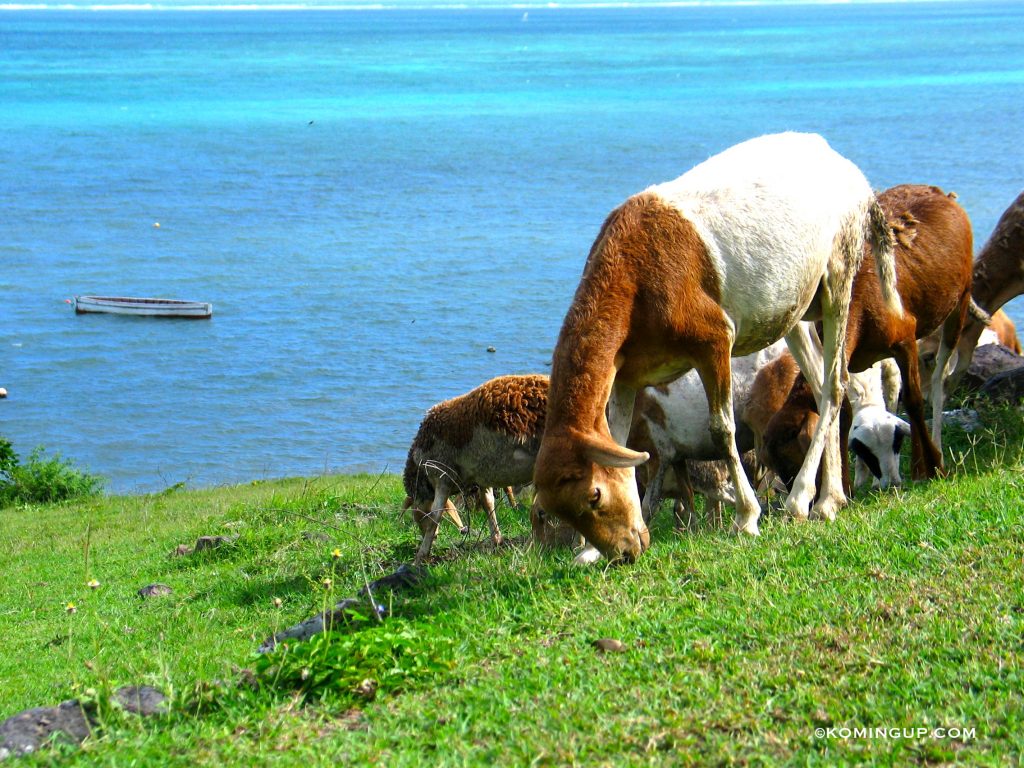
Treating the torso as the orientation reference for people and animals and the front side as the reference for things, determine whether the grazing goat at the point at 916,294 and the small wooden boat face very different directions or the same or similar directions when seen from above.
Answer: same or similar directions

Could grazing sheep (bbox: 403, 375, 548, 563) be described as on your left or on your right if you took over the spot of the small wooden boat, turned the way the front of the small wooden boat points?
on your left

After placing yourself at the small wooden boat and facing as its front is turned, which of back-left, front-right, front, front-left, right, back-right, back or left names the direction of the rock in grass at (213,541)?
left

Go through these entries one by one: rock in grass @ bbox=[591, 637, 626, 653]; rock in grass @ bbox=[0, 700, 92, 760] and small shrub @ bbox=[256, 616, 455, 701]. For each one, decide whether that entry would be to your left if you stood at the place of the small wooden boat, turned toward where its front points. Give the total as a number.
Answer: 3

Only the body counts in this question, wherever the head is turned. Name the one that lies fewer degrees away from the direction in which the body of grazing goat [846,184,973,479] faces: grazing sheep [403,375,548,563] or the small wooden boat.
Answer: the grazing sheep

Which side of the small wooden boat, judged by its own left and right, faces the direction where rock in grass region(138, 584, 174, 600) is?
left

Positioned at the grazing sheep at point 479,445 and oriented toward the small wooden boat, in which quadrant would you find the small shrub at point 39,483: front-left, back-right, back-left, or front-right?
front-left

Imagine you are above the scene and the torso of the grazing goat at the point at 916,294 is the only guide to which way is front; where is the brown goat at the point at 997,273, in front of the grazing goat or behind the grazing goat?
behind

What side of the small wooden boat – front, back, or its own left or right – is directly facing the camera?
left

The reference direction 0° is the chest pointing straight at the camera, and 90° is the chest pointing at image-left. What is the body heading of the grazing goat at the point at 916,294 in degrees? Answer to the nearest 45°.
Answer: approximately 45°

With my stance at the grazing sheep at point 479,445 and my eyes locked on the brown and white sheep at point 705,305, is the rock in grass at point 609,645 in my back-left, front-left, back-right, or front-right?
front-right

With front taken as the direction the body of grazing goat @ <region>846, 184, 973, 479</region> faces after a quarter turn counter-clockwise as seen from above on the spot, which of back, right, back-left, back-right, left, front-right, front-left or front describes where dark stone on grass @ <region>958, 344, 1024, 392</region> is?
back-left

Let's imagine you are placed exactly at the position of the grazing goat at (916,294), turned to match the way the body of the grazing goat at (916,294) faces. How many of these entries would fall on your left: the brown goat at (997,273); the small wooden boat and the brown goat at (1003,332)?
0

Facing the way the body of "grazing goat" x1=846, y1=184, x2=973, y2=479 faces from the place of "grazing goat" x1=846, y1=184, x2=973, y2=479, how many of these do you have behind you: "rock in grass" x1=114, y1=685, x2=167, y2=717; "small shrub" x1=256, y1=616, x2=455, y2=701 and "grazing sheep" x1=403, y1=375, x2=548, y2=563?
0

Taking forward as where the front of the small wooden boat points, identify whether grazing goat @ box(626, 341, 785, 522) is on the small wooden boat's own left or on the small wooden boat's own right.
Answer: on the small wooden boat's own left

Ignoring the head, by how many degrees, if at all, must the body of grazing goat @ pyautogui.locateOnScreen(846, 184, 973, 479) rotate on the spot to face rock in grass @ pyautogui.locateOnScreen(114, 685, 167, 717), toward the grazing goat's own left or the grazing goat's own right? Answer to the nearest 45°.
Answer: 0° — it already faces it
